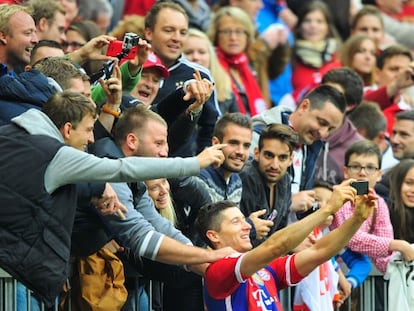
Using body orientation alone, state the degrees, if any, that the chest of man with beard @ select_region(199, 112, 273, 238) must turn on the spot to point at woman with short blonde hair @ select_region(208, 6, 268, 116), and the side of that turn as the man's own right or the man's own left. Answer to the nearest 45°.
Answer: approximately 135° to the man's own left

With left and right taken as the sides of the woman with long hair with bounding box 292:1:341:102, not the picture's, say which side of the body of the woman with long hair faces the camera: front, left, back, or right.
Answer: front

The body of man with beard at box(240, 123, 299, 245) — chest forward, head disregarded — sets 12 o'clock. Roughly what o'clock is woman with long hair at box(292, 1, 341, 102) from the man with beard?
The woman with long hair is roughly at 6 o'clock from the man with beard.

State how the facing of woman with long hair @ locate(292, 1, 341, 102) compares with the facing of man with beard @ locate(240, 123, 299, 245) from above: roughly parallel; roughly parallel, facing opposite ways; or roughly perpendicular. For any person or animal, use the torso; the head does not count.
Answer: roughly parallel

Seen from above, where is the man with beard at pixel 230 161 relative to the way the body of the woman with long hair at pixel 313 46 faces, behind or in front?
in front

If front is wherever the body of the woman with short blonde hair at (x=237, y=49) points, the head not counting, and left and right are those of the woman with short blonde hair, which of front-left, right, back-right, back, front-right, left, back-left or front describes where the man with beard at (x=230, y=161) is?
front

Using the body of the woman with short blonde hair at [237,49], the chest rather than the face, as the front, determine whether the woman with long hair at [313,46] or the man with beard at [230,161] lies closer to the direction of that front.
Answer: the man with beard

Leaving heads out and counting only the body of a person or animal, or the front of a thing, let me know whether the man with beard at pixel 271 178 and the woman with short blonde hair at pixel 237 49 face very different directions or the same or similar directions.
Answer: same or similar directions

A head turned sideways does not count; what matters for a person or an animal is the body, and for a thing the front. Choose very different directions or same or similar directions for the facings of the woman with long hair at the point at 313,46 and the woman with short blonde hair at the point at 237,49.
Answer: same or similar directions
